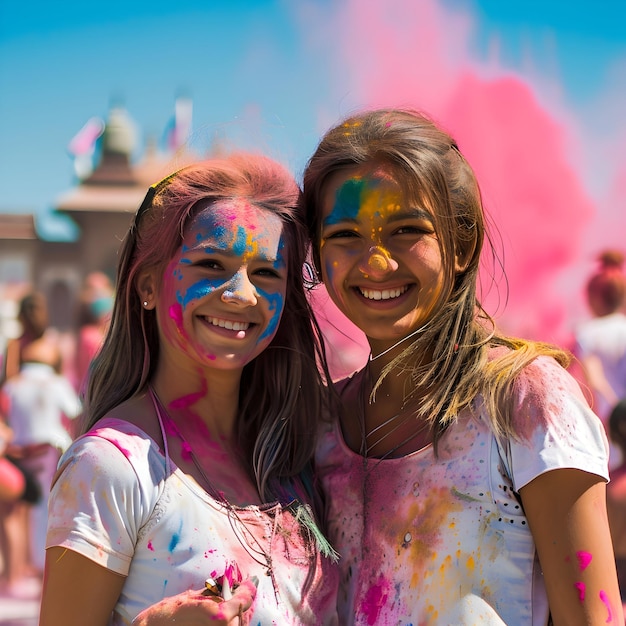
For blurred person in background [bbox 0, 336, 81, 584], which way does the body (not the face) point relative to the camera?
away from the camera

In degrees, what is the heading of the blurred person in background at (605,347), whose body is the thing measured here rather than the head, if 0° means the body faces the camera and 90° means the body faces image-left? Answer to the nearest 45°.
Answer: approximately 180°

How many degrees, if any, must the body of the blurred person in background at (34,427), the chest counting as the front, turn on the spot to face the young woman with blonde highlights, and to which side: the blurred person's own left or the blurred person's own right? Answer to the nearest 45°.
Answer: approximately 180°

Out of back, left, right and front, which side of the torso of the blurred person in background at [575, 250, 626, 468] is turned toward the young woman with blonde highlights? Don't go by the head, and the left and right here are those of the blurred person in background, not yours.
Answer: back

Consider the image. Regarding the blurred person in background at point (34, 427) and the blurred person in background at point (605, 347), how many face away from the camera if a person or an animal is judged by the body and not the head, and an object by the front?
2

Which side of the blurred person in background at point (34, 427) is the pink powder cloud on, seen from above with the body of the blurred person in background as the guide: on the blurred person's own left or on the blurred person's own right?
on the blurred person's own right

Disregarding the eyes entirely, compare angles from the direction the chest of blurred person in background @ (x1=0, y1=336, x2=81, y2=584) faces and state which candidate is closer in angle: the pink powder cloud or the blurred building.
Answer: the blurred building

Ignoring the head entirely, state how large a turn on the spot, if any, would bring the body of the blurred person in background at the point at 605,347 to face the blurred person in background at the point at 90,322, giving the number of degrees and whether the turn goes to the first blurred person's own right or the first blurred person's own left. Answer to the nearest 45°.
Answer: approximately 90° to the first blurred person's own left

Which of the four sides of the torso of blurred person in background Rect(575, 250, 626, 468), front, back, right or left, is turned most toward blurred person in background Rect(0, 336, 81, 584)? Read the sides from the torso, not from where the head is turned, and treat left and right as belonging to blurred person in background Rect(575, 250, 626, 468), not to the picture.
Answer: left

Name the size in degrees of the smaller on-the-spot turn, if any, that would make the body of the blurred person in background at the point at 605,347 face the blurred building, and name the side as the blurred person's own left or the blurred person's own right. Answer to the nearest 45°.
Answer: approximately 45° to the blurred person's own left

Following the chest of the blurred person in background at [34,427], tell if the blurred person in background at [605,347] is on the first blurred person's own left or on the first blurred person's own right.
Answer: on the first blurred person's own right

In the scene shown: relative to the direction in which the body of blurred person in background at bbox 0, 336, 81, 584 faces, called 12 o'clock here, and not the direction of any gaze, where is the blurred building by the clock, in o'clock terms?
The blurred building is roughly at 12 o'clock from the blurred person in background.
